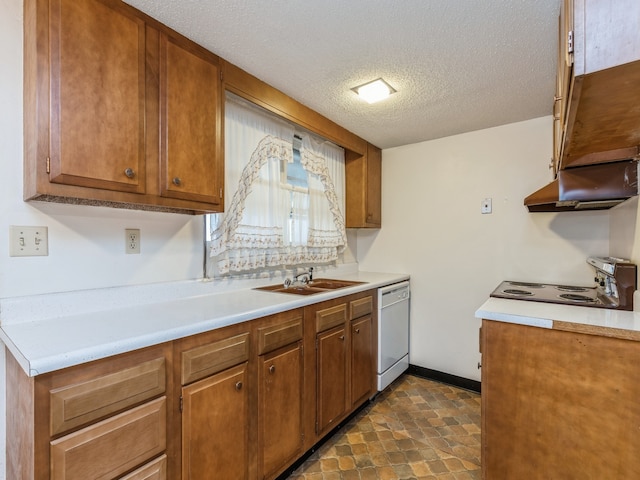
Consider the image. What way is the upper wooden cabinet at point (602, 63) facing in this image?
to the viewer's left

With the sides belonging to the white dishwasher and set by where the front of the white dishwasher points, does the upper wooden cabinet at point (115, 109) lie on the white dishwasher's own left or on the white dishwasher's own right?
on the white dishwasher's own right

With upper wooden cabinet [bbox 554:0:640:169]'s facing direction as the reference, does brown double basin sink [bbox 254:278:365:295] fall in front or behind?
in front

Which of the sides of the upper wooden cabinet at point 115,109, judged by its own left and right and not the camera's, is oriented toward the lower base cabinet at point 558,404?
front

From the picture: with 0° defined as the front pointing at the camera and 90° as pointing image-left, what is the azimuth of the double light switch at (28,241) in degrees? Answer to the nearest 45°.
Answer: approximately 0°

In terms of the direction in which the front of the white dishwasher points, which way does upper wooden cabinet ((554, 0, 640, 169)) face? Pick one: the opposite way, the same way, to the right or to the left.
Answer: the opposite way

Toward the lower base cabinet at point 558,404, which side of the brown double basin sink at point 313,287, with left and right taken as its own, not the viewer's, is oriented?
front

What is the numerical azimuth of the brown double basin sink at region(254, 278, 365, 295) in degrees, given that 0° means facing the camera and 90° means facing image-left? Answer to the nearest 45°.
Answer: approximately 315°
